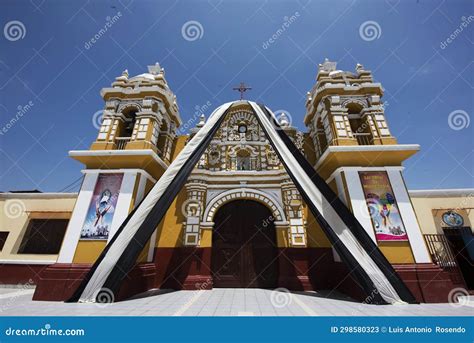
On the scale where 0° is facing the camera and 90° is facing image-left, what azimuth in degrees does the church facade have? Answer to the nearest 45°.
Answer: approximately 0°
